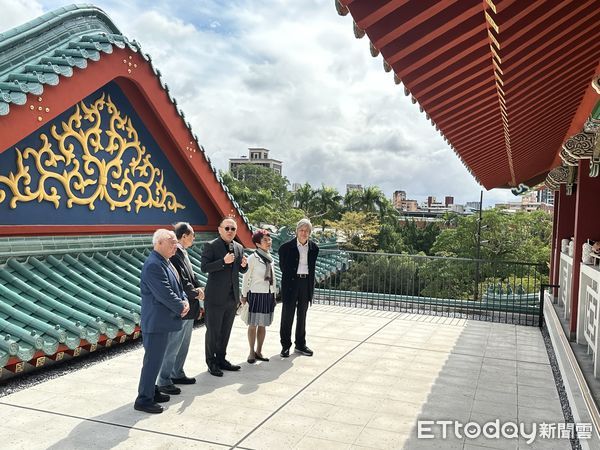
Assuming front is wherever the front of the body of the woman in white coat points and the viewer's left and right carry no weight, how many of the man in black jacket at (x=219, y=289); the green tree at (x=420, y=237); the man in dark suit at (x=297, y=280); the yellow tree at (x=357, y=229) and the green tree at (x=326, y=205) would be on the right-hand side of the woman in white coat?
1

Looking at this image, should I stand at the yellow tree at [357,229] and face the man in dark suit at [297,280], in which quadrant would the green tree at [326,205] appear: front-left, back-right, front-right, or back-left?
back-right

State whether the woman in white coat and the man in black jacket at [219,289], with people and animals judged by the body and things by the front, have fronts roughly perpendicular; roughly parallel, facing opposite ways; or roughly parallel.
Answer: roughly parallel

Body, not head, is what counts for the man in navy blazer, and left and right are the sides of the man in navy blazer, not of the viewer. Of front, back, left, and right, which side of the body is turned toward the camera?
right

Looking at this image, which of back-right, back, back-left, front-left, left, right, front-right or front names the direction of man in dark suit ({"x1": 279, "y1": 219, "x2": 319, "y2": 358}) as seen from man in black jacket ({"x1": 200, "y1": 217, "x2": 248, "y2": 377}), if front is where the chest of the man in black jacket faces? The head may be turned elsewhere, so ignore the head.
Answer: left

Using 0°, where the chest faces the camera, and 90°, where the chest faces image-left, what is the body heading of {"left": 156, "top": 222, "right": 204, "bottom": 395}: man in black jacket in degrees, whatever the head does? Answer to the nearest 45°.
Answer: approximately 270°

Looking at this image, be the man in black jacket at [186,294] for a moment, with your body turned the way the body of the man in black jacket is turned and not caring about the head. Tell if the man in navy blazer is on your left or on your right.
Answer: on your right

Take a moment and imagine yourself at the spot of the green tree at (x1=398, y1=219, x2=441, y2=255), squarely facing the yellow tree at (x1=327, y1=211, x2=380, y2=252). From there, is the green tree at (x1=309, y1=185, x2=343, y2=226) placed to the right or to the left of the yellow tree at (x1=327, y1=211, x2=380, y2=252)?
right

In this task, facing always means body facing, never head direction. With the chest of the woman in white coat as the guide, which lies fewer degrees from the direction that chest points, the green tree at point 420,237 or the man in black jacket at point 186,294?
the man in black jacket

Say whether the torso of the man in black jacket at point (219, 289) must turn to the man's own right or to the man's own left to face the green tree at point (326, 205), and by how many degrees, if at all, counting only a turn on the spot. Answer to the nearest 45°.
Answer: approximately 135° to the man's own left

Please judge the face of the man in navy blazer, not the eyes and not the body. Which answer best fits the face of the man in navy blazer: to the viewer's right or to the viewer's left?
to the viewer's right

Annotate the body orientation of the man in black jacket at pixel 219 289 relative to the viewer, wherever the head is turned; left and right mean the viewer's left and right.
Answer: facing the viewer and to the right of the viewer

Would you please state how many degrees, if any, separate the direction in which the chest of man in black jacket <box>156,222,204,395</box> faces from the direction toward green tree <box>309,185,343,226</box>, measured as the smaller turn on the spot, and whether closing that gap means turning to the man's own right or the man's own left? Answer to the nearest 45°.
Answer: approximately 90° to the man's own left

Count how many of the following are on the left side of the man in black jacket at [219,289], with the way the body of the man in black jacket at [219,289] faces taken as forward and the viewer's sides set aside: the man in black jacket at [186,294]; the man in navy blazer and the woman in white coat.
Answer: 1
